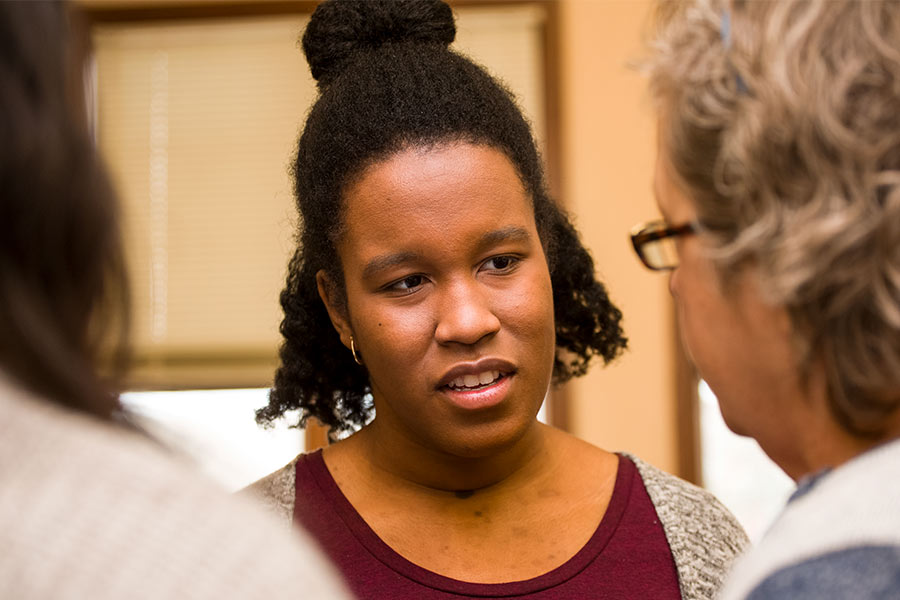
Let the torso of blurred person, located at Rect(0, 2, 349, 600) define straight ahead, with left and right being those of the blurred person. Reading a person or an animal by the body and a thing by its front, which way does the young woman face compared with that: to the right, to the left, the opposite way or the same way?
the opposite way

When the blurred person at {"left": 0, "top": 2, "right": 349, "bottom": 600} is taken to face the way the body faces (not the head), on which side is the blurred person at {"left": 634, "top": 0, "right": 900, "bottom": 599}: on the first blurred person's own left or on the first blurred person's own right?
on the first blurred person's own right

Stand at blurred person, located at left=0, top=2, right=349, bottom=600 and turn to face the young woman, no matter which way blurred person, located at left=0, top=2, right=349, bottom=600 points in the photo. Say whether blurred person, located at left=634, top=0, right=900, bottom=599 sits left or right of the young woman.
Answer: right

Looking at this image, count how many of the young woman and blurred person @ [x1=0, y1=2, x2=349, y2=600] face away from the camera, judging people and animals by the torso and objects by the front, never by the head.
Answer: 1

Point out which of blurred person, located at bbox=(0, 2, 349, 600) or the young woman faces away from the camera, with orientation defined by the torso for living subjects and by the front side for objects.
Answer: the blurred person

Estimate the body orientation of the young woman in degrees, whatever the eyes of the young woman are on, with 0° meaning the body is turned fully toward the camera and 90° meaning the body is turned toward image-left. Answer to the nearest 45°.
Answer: approximately 0°

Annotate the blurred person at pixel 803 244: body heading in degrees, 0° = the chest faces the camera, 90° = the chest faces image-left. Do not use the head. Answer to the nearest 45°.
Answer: approximately 135°

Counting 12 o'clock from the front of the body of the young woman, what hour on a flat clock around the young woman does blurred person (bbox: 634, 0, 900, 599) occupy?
The blurred person is roughly at 11 o'clock from the young woman.

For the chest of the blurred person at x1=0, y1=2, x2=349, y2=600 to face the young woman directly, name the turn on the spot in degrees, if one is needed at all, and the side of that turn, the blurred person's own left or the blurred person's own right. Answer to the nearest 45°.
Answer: approximately 45° to the blurred person's own right

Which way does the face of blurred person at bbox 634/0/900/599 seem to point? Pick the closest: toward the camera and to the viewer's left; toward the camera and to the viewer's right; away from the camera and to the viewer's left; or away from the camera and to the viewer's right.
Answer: away from the camera and to the viewer's left

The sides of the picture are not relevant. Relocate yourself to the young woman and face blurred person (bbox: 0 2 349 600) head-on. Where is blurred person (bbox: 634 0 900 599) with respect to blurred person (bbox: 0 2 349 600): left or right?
left

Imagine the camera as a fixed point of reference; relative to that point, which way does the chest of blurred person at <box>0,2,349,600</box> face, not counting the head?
away from the camera
